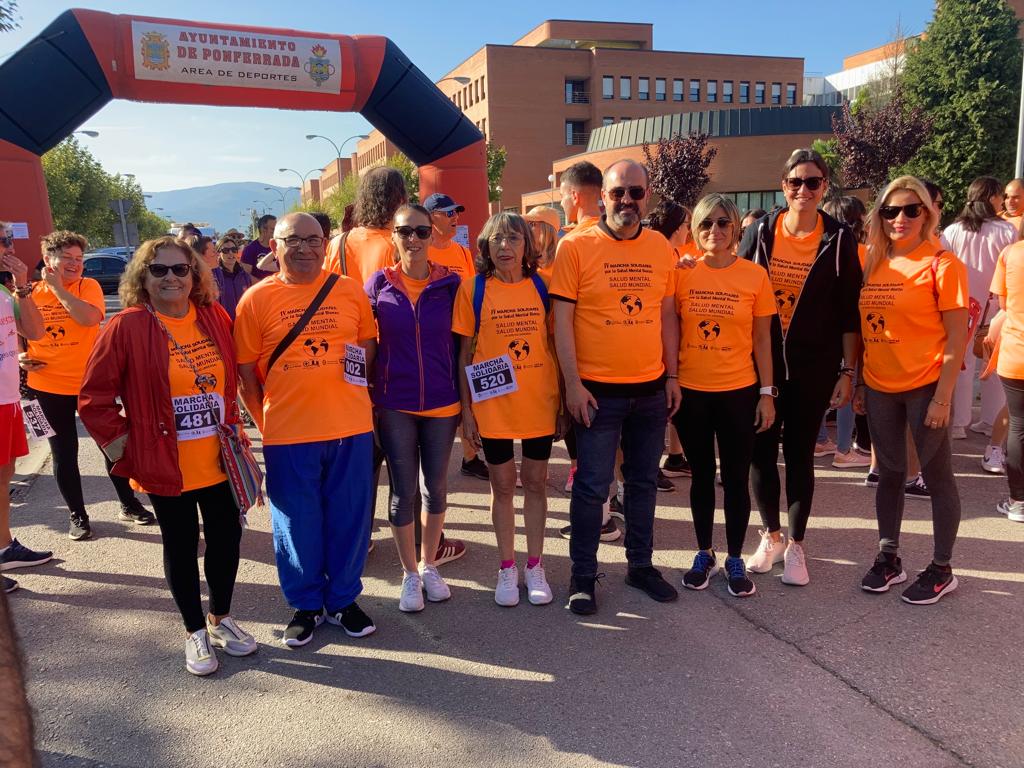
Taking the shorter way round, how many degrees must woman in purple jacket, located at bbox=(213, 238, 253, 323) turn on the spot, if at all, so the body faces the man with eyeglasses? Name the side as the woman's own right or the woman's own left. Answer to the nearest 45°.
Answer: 0° — they already face them

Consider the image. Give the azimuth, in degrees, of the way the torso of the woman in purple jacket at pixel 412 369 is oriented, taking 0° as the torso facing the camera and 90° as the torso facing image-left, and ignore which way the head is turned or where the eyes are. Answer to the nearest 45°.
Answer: approximately 0°

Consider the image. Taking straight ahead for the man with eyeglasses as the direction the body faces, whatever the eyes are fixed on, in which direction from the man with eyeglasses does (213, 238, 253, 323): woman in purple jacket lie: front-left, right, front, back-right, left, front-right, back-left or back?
back
